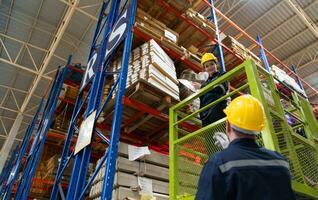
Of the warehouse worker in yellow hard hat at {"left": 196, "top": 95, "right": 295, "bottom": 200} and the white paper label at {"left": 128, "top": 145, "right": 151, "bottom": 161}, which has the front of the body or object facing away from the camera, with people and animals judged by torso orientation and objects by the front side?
the warehouse worker in yellow hard hat

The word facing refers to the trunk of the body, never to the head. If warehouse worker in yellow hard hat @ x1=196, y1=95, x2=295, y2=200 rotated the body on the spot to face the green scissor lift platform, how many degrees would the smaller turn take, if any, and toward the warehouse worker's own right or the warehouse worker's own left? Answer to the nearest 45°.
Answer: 0° — they already face it

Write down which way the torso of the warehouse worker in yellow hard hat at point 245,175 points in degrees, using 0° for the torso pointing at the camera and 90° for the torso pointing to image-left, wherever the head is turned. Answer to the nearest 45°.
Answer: approximately 180°

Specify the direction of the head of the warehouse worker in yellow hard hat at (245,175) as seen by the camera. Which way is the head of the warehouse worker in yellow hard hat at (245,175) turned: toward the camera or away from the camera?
away from the camera

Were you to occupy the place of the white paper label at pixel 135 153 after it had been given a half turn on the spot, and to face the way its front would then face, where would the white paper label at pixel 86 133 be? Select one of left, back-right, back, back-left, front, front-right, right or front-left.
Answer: front-left

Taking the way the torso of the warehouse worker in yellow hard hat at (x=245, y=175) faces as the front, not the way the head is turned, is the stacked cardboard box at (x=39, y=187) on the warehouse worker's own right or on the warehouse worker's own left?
on the warehouse worker's own left

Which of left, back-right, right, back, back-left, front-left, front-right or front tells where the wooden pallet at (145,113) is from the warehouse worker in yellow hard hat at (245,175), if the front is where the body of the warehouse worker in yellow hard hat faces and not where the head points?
front-left

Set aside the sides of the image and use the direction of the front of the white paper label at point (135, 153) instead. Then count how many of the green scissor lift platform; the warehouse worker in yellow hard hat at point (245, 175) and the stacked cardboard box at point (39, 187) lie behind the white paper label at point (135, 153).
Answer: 1

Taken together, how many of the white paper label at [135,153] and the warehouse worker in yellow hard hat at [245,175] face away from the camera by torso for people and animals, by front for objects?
1

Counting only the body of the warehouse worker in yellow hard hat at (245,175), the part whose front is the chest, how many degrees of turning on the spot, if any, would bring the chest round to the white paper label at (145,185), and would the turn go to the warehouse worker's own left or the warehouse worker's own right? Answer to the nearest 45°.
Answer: approximately 45° to the warehouse worker's own left
